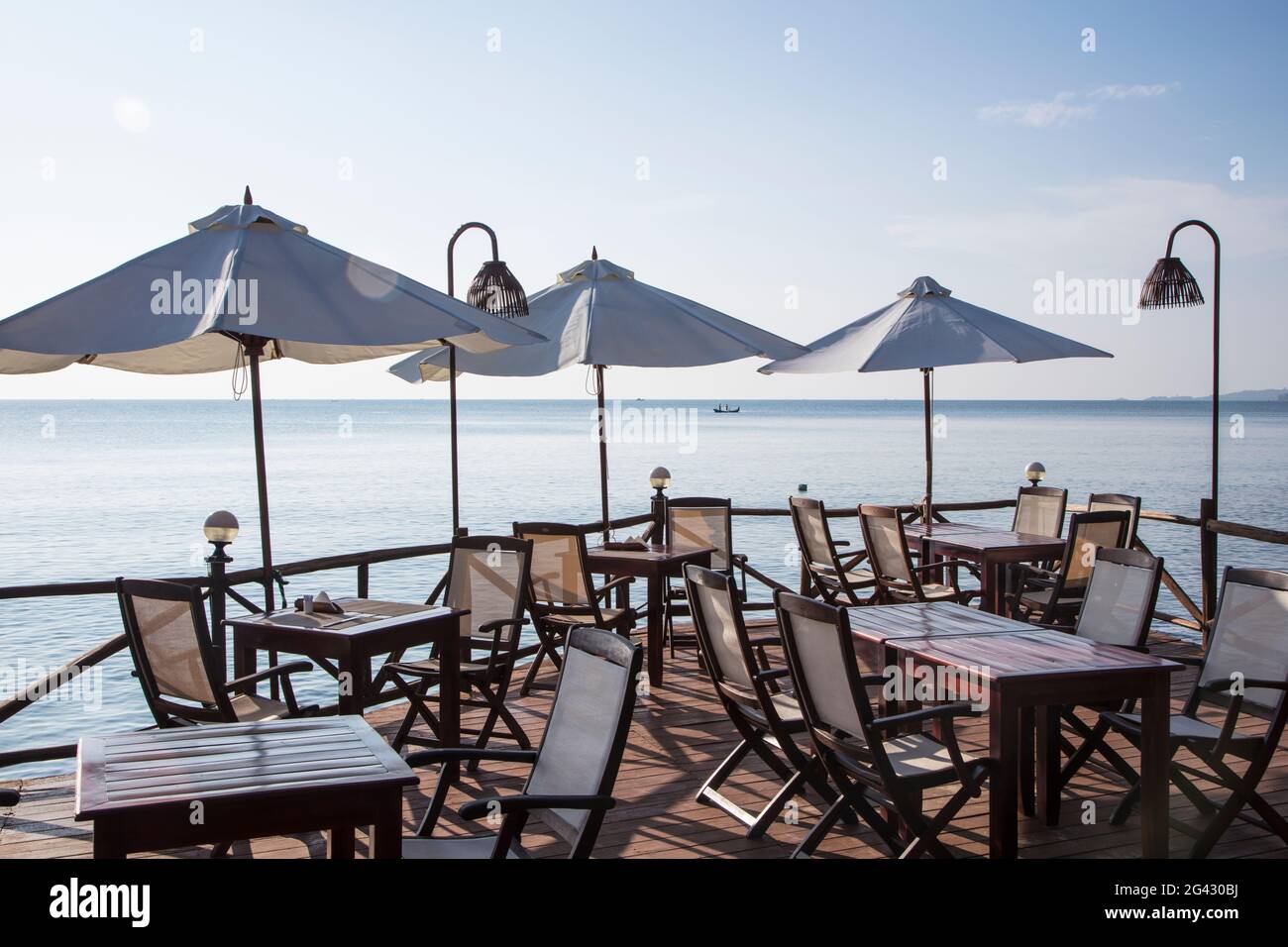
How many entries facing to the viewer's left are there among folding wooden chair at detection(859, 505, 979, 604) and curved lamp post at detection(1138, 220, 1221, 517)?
1

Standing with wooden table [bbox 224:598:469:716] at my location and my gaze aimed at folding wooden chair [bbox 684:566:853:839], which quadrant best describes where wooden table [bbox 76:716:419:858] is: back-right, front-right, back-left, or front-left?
front-right

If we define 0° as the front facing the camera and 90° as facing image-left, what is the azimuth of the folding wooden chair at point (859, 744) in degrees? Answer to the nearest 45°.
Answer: approximately 225°

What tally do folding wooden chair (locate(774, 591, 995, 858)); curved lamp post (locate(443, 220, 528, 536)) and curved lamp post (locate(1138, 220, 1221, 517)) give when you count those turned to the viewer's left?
1

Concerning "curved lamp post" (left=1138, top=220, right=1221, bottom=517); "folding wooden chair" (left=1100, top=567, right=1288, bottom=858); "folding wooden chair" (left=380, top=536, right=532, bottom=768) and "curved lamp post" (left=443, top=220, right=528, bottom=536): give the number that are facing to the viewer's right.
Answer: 1

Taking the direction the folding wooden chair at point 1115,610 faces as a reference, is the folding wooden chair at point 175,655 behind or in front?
in front

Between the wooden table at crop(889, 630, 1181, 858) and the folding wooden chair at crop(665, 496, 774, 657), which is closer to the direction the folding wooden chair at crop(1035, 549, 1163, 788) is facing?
the wooden table

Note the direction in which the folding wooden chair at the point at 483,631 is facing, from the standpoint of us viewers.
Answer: facing the viewer and to the left of the viewer

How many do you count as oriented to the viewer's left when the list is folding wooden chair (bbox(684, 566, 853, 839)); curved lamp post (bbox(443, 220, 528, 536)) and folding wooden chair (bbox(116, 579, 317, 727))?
0

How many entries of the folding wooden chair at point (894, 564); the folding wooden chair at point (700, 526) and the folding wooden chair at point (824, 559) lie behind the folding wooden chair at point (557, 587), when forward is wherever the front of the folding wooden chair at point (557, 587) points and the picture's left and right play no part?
0

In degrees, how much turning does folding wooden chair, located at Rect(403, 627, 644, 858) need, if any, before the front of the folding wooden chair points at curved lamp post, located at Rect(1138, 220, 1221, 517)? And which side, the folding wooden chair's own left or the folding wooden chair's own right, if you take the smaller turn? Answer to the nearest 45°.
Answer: approximately 180°

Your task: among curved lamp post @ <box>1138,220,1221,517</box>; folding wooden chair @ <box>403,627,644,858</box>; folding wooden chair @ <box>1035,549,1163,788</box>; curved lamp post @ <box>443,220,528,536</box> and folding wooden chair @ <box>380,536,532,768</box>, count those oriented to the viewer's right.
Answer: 1

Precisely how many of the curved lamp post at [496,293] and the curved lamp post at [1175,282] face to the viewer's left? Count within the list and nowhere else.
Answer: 1

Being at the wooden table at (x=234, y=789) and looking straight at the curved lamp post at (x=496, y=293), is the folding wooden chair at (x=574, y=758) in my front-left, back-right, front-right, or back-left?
front-right

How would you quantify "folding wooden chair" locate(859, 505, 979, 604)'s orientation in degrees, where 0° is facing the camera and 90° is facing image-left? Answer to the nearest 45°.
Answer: approximately 225°

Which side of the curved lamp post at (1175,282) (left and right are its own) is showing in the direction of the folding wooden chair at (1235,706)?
left
